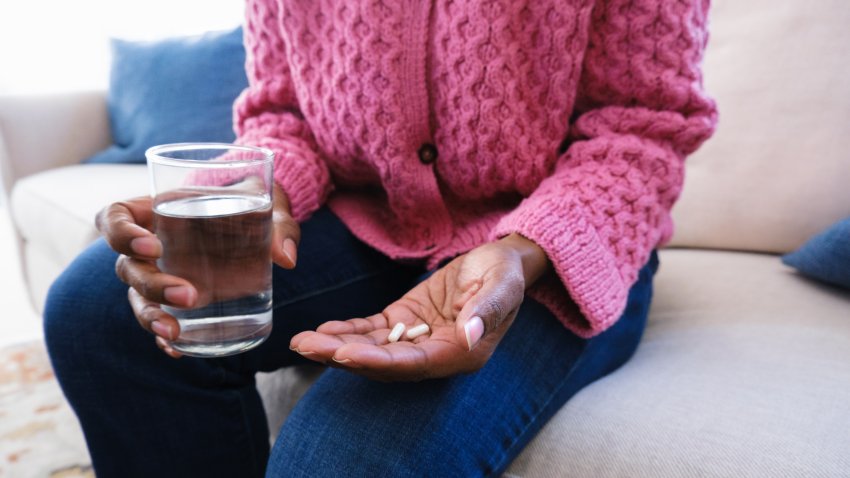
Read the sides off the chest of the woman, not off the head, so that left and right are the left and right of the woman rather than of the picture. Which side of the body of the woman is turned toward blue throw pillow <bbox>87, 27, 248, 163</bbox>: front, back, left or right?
right

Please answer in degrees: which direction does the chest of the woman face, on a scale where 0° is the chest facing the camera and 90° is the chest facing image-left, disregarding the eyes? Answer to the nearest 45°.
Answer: approximately 45°

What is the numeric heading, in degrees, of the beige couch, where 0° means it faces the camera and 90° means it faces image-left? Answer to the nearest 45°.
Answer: approximately 45°

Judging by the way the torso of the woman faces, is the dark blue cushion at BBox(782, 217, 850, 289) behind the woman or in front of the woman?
behind

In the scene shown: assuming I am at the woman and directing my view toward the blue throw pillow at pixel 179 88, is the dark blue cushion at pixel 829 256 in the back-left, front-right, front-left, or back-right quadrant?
back-right
